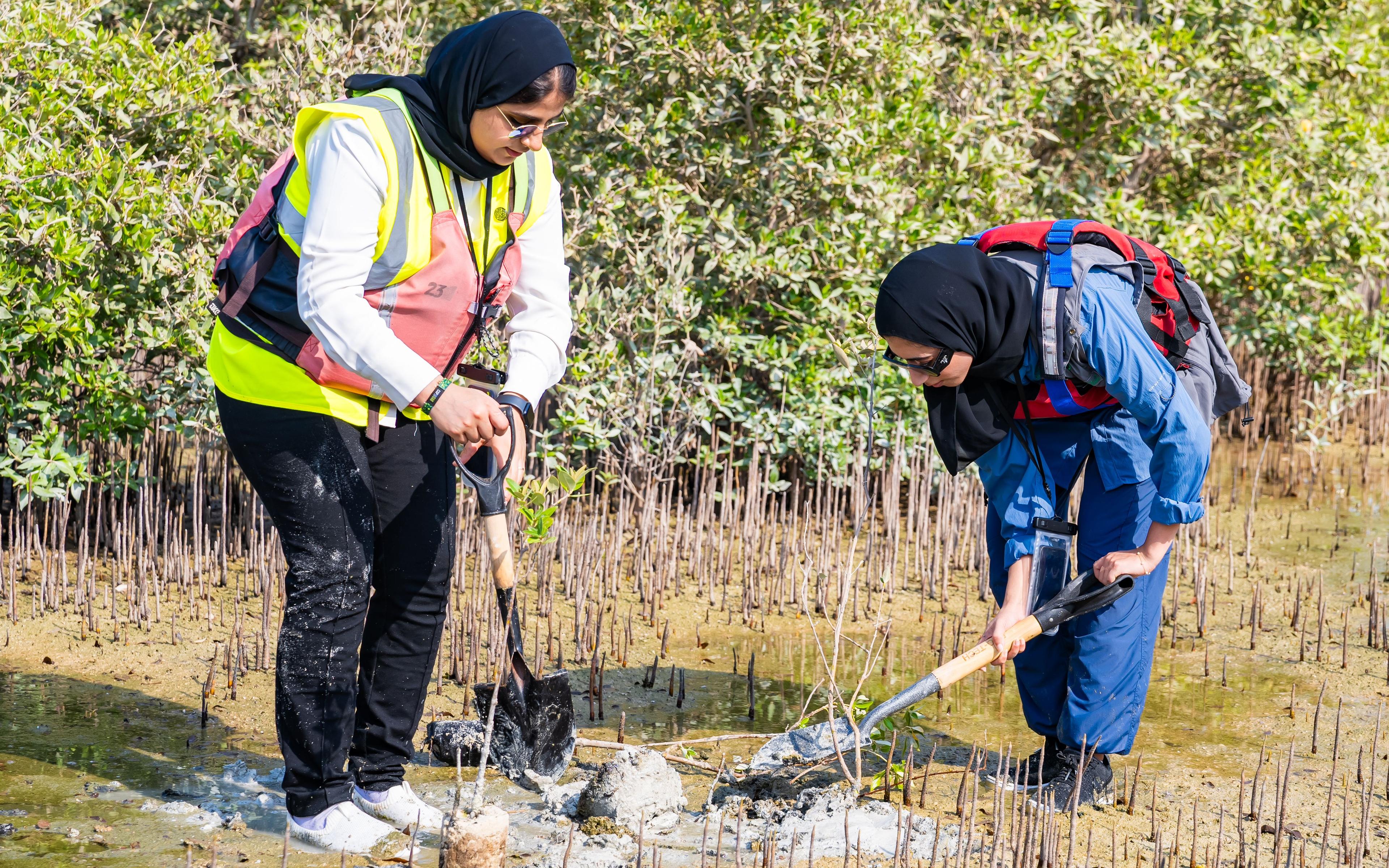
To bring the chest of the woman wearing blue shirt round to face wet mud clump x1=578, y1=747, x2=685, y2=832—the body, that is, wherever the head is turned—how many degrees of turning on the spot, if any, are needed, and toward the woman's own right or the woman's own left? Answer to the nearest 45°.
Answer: approximately 45° to the woman's own right

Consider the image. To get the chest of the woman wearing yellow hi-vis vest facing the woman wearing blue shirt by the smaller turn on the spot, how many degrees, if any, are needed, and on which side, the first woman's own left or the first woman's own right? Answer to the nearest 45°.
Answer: approximately 45° to the first woman's own left

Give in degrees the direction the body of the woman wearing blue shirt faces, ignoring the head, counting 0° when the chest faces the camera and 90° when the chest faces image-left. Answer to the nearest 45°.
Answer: approximately 45°

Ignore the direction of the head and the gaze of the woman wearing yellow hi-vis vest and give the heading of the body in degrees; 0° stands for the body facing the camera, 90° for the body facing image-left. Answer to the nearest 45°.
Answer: approximately 315°

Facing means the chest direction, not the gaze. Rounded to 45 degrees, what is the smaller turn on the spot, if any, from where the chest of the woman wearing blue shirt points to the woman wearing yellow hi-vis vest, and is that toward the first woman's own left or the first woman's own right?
0° — they already face them
